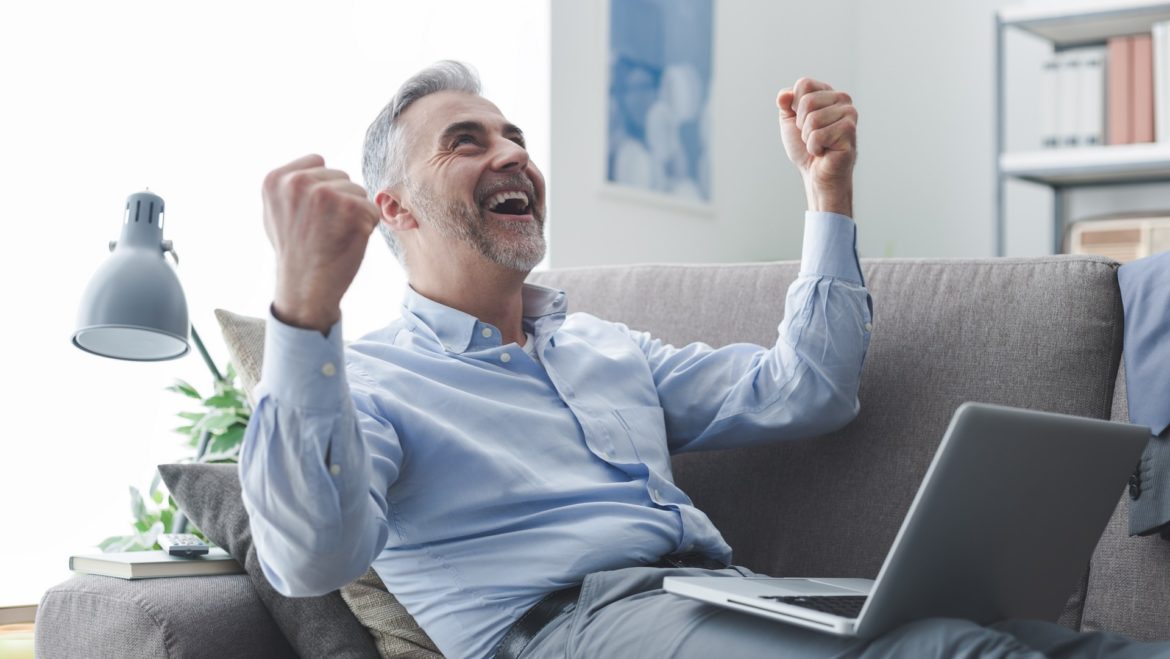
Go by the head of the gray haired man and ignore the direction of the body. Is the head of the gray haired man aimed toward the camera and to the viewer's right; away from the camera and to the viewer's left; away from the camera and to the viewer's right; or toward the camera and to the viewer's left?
toward the camera and to the viewer's right

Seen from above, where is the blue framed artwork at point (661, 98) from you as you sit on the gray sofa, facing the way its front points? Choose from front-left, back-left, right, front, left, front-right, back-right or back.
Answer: back

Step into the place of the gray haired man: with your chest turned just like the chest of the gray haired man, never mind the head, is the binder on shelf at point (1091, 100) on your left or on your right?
on your left

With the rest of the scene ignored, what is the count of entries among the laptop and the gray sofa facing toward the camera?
1

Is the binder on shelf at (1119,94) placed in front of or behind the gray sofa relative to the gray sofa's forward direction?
behind

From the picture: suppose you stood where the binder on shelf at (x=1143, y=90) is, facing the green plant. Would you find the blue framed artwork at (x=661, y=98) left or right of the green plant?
right

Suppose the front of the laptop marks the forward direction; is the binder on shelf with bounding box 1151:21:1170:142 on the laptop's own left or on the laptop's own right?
on the laptop's own right

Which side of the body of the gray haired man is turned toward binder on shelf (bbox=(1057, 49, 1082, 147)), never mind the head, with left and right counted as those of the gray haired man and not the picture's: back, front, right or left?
left

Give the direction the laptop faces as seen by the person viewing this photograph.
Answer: facing away from the viewer and to the left of the viewer

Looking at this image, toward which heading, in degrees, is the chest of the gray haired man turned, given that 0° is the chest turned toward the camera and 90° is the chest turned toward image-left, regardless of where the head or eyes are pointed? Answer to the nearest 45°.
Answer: approximately 315°
